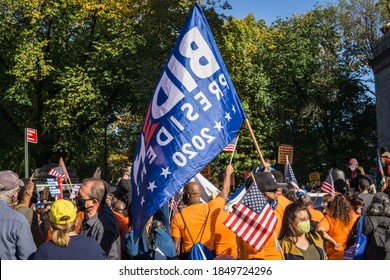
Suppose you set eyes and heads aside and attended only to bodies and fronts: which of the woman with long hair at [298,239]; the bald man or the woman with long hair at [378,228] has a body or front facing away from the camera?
the woman with long hair at [378,228]

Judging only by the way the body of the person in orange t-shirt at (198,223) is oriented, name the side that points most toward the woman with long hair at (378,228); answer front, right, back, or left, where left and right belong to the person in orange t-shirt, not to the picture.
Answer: right

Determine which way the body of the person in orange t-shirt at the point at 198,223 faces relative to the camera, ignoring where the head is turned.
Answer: away from the camera

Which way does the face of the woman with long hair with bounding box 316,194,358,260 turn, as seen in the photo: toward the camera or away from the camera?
away from the camera

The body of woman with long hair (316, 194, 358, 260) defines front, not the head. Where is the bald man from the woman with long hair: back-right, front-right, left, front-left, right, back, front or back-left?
back-left

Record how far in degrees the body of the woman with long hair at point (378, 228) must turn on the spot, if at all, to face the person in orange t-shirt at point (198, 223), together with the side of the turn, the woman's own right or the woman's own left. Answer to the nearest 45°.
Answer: approximately 135° to the woman's own left

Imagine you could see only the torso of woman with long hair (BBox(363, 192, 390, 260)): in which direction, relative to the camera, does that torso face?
away from the camera

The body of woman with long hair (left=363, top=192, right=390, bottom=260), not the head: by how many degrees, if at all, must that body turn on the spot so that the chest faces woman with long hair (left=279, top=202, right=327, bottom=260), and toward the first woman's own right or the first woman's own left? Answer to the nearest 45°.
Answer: approximately 135° to the first woman's own left

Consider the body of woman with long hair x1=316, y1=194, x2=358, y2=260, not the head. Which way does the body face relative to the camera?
away from the camera

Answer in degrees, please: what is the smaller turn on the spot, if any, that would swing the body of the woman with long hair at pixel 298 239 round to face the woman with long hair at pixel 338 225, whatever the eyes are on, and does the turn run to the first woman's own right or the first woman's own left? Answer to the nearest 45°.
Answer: approximately 135° to the first woman's own left
